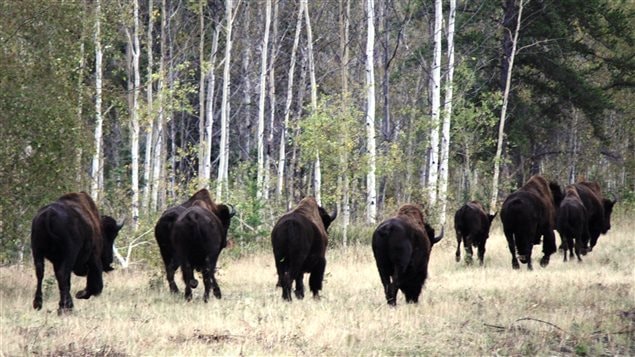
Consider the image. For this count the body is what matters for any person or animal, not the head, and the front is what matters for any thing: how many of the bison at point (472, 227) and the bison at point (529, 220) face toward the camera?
0

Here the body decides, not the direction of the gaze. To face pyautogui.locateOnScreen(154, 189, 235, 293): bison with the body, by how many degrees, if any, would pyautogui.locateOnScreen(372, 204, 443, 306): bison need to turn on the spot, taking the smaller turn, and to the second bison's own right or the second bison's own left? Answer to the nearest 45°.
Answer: approximately 135° to the second bison's own left

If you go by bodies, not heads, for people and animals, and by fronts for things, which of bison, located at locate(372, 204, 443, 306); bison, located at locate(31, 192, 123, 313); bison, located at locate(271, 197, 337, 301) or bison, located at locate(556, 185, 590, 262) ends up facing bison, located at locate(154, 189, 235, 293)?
bison, located at locate(31, 192, 123, 313)

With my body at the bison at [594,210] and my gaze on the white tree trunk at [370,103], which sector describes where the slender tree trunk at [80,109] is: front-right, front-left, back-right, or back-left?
front-left

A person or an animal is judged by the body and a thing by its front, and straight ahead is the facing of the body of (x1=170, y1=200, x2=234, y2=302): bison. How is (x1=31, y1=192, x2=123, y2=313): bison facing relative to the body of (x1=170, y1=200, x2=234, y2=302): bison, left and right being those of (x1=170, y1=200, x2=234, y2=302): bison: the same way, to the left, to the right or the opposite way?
the same way

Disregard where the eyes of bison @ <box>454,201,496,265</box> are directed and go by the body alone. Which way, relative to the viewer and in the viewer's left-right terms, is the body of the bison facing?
facing away from the viewer and to the right of the viewer

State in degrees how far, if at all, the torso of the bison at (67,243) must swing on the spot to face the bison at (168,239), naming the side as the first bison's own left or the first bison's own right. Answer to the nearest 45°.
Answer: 0° — it already faces it

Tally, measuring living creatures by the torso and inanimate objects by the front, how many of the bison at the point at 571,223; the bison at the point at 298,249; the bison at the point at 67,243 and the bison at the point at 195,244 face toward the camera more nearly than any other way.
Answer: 0

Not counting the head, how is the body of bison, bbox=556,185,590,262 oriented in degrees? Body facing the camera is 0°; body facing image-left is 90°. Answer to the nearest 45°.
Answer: approximately 180°

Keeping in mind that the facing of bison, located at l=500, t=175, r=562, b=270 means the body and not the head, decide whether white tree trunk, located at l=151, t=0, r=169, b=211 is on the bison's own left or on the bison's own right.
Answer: on the bison's own left

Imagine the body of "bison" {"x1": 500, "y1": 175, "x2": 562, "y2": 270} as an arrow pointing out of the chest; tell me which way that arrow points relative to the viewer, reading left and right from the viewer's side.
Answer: facing away from the viewer and to the right of the viewer

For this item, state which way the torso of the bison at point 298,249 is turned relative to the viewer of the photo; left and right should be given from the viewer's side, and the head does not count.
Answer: facing away from the viewer and to the right of the viewer

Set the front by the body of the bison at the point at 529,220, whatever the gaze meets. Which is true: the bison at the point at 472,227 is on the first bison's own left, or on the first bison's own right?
on the first bison's own left

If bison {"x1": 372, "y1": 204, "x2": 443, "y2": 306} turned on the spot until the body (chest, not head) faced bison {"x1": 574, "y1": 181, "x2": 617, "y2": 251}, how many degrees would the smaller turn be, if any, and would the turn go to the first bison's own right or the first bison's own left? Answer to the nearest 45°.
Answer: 0° — it already faces it

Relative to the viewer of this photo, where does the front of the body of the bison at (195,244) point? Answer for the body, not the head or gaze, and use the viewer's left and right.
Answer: facing away from the viewer and to the right of the viewer

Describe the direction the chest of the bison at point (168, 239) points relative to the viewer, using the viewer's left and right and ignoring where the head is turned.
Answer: facing away from the viewer and to the right of the viewer

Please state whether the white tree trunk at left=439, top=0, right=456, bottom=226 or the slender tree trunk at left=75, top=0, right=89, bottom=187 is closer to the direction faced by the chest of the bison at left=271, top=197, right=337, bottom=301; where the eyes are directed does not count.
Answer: the white tree trunk

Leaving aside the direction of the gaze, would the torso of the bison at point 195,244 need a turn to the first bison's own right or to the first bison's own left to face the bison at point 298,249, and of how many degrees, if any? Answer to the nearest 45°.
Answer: approximately 45° to the first bison's own right

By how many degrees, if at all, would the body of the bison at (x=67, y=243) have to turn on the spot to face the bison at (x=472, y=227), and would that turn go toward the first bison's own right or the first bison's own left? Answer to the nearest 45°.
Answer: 0° — it already faces it
